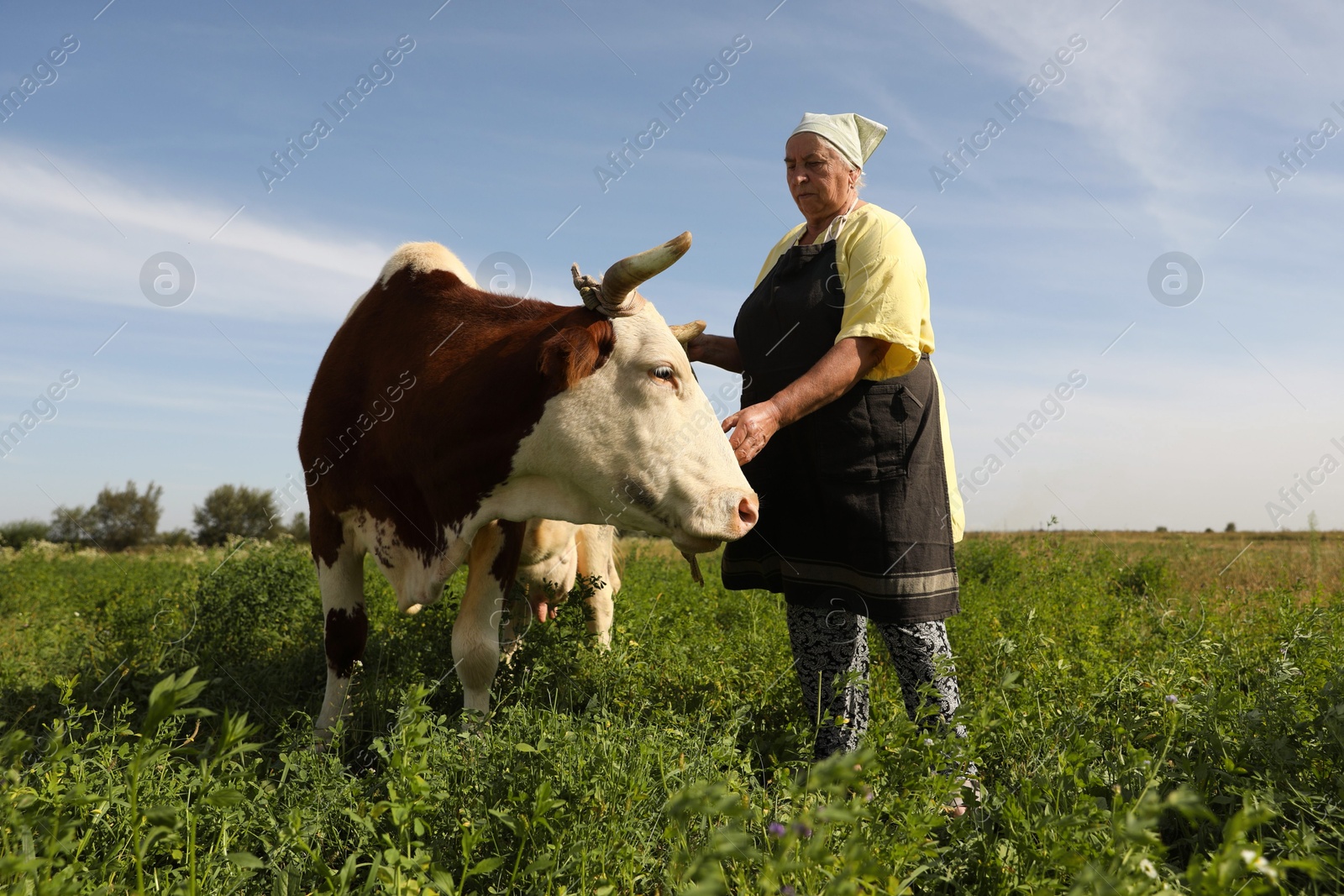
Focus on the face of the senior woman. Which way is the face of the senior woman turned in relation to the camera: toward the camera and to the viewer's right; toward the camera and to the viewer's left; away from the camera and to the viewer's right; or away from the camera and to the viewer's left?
toward the camera and to the viewer's left

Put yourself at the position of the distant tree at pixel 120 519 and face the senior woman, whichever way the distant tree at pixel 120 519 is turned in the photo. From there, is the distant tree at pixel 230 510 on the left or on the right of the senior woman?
left

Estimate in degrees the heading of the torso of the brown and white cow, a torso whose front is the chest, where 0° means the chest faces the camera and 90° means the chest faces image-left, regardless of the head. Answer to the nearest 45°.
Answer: approximately 315°

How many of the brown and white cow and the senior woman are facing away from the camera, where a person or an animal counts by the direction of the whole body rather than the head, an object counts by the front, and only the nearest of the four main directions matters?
0

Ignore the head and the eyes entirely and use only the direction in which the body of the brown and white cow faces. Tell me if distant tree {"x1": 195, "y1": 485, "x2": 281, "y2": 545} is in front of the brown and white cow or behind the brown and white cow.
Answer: behind

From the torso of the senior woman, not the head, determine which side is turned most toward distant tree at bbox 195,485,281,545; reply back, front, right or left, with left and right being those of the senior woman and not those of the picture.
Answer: right

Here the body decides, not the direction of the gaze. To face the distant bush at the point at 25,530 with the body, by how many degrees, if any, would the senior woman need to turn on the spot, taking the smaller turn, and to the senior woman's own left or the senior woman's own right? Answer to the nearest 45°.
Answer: approximately 90° to the senior woman's own right

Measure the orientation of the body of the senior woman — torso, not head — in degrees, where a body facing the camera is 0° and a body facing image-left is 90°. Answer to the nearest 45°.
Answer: approximately 45°

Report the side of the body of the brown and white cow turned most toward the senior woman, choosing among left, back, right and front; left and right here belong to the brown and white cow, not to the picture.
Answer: front

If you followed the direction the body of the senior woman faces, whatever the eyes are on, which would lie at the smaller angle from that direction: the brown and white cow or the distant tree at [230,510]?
the brown and white cow

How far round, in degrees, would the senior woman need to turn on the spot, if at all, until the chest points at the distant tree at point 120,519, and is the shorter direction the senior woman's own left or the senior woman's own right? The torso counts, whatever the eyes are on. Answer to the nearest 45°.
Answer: approximately 90° to the senior woman's own right

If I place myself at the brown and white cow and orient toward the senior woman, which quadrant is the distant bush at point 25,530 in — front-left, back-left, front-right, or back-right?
back-left
